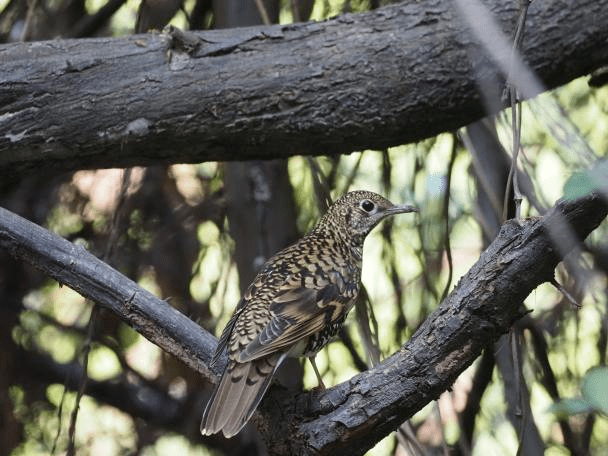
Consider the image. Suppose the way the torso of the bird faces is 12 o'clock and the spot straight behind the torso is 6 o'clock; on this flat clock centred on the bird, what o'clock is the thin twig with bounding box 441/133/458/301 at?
The thin twig is roughly at 12 o'clock from the bird.

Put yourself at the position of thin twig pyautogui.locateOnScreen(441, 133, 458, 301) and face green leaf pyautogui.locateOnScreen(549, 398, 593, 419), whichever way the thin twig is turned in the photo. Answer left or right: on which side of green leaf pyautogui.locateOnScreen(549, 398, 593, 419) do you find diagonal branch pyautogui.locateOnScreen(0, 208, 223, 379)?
right

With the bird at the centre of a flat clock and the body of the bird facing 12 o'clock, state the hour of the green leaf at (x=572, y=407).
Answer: The green leaf is roughly at 4 o'clock from the bird.

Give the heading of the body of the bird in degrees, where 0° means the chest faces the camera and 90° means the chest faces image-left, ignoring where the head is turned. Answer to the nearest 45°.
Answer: approximately 225°

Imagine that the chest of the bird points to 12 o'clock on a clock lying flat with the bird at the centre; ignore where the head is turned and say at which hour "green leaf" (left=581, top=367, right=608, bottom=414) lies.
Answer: The green leaf is roughly at 4 o'clock from the bird.
